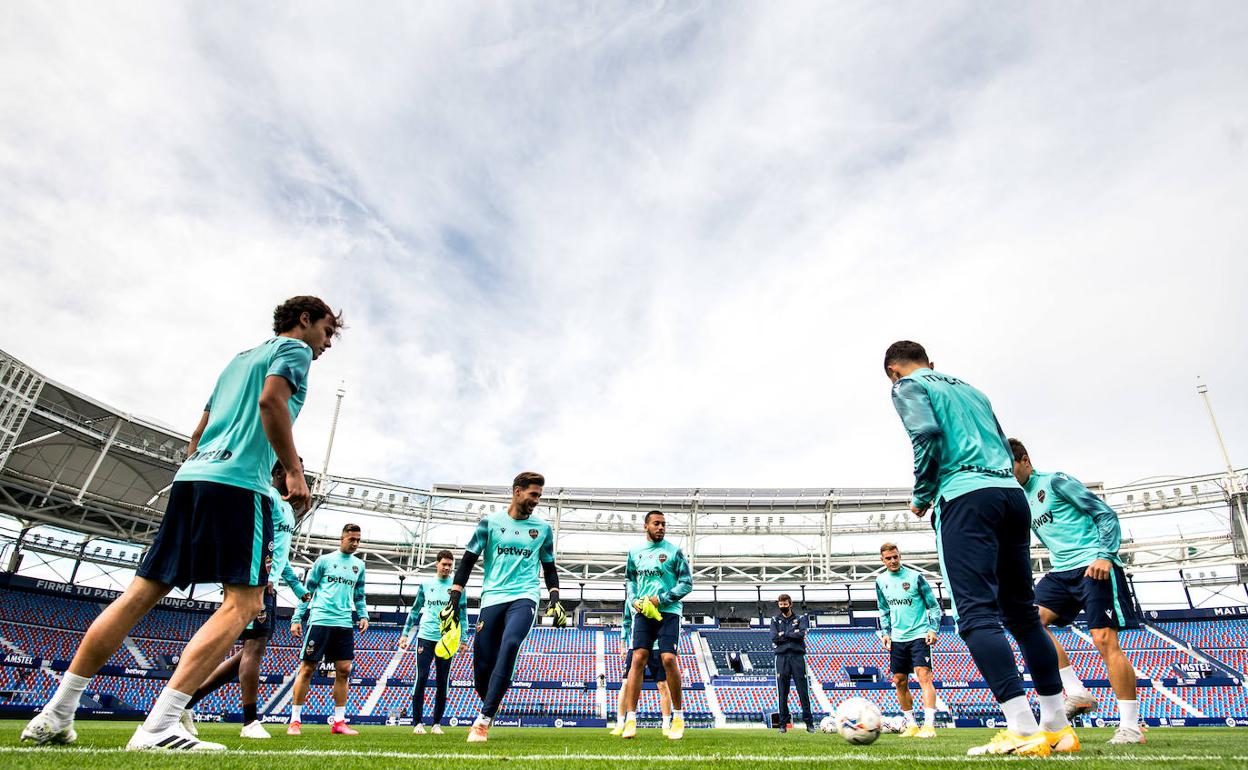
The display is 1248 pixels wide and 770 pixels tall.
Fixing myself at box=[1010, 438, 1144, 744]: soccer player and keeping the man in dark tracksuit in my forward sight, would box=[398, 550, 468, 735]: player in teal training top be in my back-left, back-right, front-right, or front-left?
front-left

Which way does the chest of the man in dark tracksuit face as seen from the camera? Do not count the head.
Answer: toward the camera

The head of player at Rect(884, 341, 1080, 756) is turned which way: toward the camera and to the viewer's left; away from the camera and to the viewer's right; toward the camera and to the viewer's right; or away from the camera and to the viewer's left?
away from the camera and to the viewer's left

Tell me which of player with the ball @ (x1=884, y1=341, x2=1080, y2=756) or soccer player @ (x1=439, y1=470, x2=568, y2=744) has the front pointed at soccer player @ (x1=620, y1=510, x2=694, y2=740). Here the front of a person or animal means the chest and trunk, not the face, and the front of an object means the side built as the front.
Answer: the player with the ball

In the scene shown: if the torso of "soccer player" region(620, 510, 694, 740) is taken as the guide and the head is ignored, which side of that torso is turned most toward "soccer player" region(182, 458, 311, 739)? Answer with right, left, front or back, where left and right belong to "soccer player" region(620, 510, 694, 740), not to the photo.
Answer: right

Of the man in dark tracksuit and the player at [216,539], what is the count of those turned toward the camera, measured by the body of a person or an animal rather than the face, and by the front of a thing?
1

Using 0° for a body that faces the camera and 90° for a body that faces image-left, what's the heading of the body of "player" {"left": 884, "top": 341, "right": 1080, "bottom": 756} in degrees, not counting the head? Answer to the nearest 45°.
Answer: approximately 135°

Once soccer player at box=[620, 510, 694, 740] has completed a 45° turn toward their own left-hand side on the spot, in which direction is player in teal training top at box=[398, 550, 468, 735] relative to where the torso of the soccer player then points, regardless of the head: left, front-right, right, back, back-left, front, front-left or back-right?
back

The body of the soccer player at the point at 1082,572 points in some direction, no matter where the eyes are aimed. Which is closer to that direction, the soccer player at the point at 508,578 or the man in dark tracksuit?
the soccer player

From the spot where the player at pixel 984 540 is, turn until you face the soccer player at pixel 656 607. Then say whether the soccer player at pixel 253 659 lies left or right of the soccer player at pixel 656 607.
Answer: left

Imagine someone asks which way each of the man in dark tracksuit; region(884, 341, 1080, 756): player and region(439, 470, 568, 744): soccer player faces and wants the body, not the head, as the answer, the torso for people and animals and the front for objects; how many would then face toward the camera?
2

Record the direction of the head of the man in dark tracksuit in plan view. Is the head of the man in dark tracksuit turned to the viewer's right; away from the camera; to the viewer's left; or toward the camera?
toward the camera

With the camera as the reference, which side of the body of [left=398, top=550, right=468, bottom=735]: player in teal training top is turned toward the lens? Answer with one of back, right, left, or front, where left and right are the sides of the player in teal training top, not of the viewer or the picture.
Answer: front

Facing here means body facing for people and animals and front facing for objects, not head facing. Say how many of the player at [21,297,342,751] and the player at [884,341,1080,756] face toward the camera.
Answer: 0

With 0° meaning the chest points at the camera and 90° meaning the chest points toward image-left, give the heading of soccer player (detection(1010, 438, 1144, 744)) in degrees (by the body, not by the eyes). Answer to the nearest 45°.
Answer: approximately 45°

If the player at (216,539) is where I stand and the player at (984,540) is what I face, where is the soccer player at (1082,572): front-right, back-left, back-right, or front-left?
front-left

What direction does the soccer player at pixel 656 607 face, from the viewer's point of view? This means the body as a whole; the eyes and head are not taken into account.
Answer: toward the camera

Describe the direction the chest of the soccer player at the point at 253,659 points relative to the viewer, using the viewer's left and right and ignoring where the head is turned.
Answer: facing the viewer and to the right of the viewer

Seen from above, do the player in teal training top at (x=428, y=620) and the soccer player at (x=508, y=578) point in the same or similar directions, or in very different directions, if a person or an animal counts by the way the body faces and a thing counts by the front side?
same or similar directions
